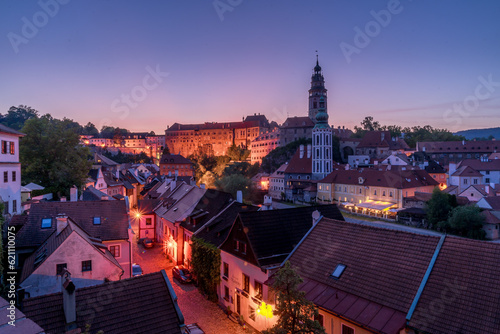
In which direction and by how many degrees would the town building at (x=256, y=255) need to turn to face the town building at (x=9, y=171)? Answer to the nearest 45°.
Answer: approximately 45° to its right

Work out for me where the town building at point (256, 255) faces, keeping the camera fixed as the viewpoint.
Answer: facing the viewer and to the left of the viewer

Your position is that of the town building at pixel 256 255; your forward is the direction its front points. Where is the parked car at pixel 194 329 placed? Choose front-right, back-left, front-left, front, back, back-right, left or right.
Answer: front

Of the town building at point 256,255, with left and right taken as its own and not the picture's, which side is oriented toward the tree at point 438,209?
back

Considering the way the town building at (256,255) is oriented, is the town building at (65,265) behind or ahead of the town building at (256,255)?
ahead

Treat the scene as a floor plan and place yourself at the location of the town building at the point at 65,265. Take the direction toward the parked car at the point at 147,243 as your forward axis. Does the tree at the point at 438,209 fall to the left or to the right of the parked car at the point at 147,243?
right

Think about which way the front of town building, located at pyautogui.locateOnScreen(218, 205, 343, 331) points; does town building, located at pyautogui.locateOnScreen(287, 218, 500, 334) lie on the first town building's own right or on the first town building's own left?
on the first town building's own left

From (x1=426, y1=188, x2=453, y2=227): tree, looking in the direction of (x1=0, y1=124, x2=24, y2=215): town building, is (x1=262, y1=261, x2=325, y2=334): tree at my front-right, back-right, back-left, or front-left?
front-left

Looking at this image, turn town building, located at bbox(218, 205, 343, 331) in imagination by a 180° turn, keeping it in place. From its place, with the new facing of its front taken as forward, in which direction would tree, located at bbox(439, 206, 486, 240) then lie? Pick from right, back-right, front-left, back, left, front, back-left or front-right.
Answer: front

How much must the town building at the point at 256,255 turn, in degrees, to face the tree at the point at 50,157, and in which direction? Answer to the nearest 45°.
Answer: approximately 90° to its right

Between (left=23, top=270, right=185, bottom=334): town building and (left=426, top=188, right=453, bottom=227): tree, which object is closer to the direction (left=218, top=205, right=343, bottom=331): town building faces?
the town building

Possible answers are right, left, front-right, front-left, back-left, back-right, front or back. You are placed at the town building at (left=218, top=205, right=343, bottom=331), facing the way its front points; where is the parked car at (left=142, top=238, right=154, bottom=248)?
right
